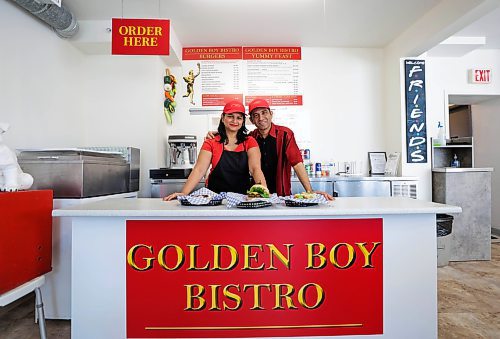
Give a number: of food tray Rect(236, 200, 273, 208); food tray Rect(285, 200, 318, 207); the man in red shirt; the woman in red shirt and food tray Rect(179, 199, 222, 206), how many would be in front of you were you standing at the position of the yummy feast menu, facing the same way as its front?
5

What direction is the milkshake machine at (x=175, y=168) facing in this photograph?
toward the camera

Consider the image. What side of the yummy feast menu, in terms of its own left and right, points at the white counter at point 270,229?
front

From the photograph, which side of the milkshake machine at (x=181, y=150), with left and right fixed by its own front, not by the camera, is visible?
front

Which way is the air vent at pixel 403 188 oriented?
toward the camera

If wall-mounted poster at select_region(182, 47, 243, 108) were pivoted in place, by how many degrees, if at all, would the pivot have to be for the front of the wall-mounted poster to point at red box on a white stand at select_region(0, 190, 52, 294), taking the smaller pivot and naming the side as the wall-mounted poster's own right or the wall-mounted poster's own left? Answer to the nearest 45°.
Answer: approximately 45° to the wall-mounted poster's own right

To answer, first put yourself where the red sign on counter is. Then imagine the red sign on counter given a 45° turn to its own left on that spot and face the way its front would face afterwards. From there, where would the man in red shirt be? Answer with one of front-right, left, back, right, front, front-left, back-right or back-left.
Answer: back-left

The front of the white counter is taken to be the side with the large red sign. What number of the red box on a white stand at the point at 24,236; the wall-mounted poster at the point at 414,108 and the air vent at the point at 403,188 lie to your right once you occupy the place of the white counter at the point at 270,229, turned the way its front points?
1

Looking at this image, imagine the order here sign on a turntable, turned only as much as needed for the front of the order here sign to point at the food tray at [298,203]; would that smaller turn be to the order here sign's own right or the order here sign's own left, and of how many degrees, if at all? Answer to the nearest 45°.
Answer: approximately 45° to the order here sign's own left

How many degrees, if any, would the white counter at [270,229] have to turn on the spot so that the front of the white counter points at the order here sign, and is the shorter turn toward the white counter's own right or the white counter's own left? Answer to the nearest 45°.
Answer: approximately 135° to the white counter's own right

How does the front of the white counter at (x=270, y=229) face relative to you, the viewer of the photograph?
facing the viewer
